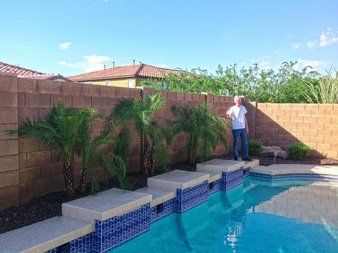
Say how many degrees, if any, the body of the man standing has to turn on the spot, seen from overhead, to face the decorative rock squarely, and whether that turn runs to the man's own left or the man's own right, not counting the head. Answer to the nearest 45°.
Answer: approximately 135° to the man's own left

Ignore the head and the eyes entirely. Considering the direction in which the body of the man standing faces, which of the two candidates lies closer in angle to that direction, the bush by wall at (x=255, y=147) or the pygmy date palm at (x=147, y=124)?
the pygmy date palm

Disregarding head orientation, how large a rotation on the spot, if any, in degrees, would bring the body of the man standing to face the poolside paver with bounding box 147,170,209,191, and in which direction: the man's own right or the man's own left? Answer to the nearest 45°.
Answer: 0° — they already face it

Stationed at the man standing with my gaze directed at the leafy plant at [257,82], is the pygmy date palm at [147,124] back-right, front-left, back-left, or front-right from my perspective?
back-left

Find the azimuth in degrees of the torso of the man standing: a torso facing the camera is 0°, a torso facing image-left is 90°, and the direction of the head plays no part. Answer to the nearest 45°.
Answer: approximately 0°

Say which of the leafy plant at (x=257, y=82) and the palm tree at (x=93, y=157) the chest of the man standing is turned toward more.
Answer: the palm tree

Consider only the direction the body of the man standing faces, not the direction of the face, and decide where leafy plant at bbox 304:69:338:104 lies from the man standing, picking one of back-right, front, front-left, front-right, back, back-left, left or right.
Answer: back-left
